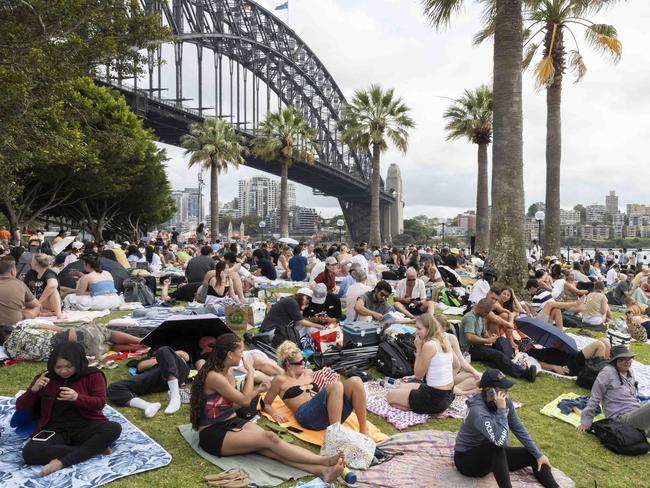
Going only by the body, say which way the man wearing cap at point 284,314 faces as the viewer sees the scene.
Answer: to the viewer's right

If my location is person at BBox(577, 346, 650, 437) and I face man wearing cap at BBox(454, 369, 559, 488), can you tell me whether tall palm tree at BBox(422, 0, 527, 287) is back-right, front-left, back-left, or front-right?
back-right

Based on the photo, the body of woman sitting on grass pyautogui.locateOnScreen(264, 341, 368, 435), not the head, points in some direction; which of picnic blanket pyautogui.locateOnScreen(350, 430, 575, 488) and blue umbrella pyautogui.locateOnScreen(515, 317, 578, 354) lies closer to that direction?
the picnic blanket

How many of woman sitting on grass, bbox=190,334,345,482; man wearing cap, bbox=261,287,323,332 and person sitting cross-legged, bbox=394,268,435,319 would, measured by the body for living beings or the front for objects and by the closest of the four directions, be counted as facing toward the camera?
1

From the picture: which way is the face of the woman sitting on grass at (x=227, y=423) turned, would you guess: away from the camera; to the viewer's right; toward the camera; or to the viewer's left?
to the viewer's right

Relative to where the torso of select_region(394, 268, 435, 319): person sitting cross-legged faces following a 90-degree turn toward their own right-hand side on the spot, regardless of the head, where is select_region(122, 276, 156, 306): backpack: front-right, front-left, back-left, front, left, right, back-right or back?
front

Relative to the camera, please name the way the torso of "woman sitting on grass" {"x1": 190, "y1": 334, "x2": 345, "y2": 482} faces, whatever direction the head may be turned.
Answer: to the viewer's right

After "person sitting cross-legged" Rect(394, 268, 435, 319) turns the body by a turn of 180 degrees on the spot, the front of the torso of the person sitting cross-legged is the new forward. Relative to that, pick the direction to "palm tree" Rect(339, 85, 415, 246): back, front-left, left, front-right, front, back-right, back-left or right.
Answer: front

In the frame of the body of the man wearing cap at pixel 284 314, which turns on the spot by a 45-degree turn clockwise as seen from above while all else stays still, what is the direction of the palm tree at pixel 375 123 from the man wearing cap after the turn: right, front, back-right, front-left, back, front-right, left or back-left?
back-left

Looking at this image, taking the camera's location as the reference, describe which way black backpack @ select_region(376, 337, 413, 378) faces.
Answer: facing the viewer and to the left of the viewer

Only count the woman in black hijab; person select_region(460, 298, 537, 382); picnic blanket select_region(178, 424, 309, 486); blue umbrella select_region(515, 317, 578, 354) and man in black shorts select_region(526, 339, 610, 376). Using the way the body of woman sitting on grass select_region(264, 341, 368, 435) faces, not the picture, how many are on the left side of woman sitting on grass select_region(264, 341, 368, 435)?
3

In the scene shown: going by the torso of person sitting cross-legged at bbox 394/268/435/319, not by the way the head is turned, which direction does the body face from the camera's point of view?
toward the camera

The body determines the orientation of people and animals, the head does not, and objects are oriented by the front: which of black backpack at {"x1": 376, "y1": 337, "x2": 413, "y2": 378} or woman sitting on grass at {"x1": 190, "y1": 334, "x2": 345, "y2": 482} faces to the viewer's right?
the woman sitting on grass

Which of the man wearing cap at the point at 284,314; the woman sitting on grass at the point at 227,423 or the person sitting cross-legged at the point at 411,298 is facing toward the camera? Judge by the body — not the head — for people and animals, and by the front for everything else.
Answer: the person sitting cross-legged

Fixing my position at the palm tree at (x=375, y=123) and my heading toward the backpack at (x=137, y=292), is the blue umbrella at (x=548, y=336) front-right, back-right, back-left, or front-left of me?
front-left

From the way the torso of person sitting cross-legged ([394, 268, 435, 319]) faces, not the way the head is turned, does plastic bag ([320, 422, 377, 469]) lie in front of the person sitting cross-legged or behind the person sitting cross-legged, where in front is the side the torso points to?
in front

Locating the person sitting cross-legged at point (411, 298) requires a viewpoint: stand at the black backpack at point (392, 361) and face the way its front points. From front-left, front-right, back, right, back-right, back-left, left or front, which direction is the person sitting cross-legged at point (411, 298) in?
back-right
